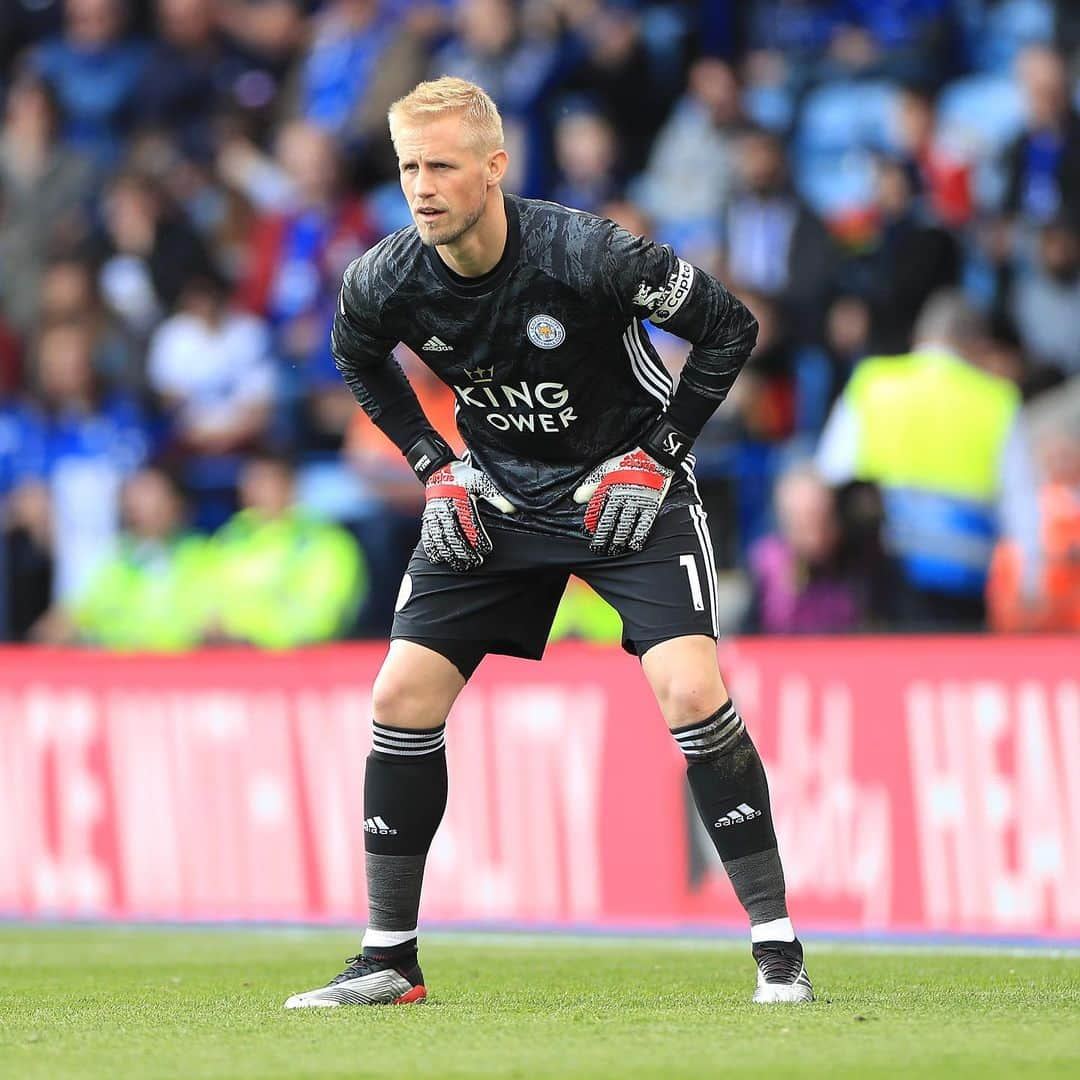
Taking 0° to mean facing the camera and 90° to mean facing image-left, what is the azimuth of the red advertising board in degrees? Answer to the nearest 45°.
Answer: approximately 0°

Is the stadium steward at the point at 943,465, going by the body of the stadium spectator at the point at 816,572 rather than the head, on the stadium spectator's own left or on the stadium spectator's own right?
on the stadium spectator's own left

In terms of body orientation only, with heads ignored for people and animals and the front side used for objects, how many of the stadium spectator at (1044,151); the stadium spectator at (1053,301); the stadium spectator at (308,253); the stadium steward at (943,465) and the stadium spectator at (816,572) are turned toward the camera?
4

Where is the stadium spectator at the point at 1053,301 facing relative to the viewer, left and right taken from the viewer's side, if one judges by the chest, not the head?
facing the viewer

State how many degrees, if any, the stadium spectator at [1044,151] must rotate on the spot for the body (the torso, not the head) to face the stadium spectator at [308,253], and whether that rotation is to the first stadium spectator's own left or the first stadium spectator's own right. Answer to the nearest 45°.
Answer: approximately 90° to the first stadium spectator's own right

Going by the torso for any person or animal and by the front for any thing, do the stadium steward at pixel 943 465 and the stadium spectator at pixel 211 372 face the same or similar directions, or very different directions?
very different directions

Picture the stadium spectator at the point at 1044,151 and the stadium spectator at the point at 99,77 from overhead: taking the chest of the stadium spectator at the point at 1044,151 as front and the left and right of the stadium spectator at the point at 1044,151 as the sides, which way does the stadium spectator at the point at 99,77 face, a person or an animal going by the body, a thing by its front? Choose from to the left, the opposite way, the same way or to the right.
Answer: the same way

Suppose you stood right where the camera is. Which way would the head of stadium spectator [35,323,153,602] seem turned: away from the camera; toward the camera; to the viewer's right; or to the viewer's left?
toward the camera

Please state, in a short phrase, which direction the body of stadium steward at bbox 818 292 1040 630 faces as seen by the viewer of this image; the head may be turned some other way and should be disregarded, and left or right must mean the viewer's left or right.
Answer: facing away from the viewer

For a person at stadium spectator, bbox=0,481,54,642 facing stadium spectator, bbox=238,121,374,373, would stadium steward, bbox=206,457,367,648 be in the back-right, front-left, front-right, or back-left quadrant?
front-right

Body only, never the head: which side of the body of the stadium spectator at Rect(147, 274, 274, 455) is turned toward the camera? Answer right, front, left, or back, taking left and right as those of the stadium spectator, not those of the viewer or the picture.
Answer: front

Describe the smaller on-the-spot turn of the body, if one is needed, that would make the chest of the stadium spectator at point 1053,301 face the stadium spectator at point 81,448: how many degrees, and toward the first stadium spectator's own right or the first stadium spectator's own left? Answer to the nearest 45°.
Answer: approximately 90° to the first stadium spectator's own right

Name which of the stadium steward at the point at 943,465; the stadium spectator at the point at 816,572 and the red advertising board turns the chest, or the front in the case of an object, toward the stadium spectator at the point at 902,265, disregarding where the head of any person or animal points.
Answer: the stadium steward at the point at 943,465

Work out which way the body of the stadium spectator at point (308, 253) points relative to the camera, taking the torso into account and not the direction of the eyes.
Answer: toward the camera

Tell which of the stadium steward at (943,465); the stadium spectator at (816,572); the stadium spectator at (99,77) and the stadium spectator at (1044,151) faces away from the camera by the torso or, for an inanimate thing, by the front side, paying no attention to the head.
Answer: the stadium steward at (943,465)

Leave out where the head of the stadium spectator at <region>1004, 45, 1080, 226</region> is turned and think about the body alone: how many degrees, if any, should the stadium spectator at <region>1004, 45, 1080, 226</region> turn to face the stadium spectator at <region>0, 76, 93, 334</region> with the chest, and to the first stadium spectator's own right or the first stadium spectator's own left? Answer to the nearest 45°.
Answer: approximately 90° to the first stadium spectator's own right
